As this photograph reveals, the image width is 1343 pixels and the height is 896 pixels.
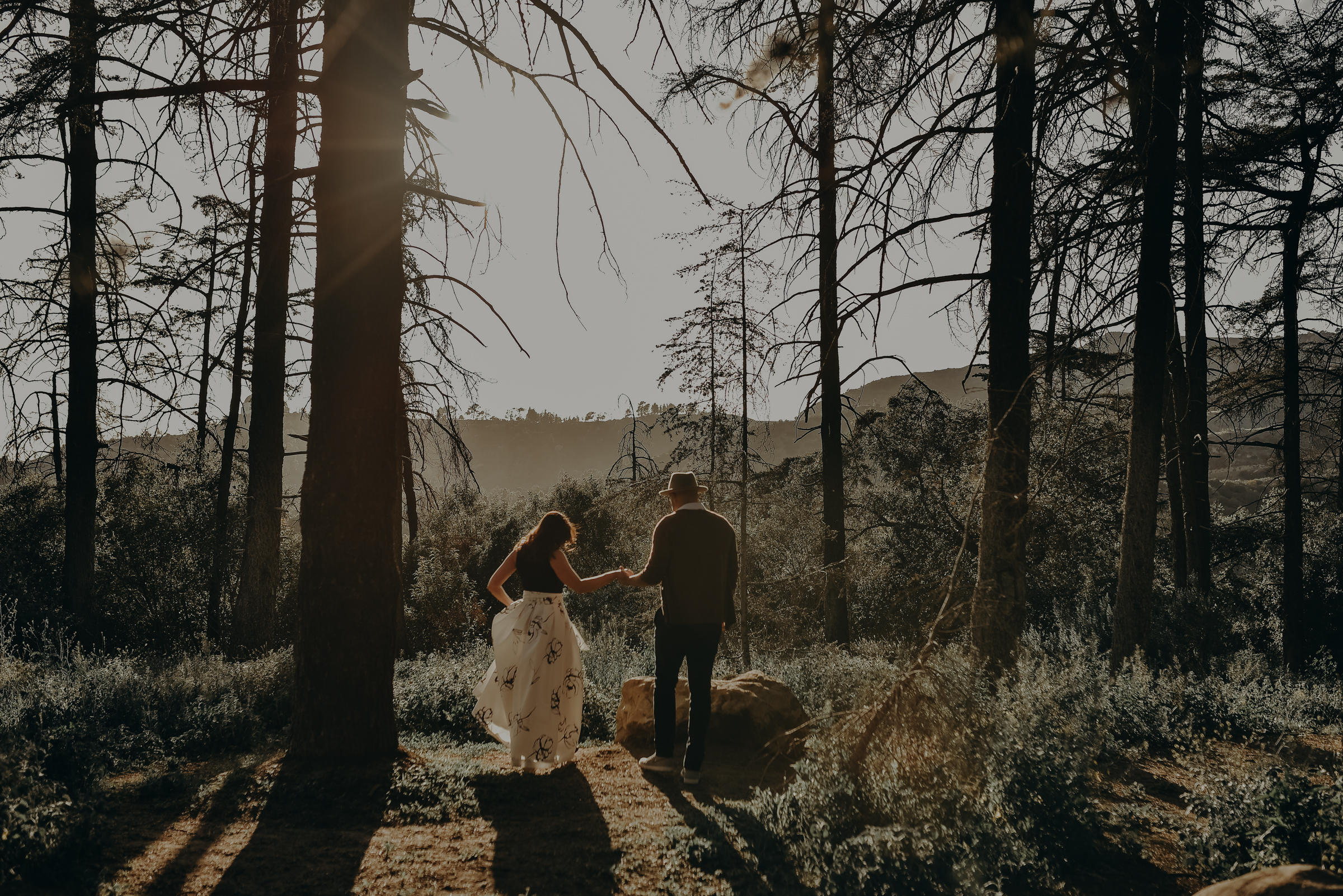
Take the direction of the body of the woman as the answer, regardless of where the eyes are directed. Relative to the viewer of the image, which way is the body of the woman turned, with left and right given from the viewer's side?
facing away from the viewer and to the right of the viewer

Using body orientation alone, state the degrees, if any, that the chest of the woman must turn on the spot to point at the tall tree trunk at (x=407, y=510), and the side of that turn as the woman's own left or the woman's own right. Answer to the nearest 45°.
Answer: approximately 45° to the woman's own left

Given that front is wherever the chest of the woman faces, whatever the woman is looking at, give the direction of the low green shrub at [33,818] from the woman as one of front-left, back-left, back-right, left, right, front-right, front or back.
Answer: back

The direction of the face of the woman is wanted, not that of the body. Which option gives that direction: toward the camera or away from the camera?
away from the camera

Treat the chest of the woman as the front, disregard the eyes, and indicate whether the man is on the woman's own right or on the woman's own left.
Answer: on the woman's own right

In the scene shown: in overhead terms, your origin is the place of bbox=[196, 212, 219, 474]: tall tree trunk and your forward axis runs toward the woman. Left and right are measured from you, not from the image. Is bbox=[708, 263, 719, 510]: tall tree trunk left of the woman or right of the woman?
left

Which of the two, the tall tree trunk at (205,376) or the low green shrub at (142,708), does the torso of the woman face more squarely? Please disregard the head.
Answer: the tall tree trunk

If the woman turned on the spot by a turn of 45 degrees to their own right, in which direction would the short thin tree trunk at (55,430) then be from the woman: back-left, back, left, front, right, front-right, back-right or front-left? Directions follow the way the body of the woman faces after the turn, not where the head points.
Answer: back-left

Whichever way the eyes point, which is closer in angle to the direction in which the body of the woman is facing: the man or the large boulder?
the large boulder
